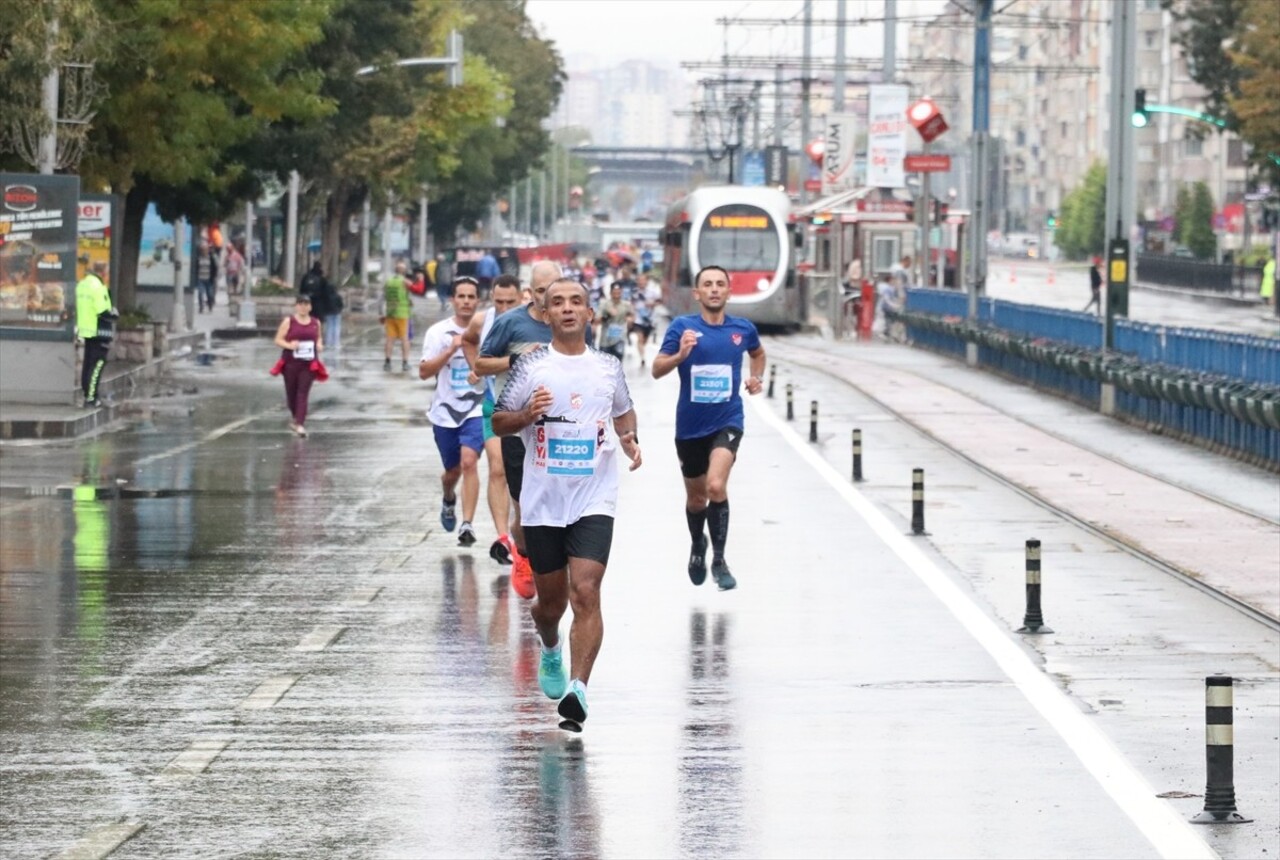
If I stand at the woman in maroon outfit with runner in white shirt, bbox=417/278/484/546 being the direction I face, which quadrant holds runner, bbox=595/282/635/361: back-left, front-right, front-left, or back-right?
back-left

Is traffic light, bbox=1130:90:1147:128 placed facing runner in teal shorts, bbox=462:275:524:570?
yes

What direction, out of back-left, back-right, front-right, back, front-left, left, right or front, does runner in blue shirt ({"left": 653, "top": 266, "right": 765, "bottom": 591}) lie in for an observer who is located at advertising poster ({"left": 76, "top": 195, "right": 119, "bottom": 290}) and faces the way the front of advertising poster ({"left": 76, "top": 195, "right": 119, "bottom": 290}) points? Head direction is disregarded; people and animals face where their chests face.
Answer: front

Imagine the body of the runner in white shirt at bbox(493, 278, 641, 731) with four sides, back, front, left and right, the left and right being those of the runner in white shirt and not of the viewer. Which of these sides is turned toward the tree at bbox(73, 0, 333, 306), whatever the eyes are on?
back

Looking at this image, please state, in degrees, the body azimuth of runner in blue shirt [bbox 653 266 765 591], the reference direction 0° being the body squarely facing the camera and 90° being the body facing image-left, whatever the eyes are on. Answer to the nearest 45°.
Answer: approximately 0°

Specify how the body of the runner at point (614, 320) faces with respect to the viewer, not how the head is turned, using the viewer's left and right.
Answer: facing the viewer

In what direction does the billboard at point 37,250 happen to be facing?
toward the camera

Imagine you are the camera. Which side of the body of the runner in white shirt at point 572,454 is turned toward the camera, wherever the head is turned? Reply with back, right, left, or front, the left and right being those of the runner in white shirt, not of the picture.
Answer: front

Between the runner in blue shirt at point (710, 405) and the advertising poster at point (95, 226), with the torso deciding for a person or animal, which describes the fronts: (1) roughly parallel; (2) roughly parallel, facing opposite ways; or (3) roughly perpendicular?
roughly parallel

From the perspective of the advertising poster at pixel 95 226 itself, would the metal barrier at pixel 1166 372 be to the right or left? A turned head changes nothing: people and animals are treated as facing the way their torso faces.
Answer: on its left

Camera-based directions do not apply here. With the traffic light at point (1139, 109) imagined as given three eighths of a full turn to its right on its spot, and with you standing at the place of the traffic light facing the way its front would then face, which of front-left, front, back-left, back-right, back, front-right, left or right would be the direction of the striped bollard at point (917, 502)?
back-left

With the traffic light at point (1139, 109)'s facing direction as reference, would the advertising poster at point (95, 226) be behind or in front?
in front

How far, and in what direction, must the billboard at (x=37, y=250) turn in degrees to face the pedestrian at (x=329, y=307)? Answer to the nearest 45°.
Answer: approximately 180°

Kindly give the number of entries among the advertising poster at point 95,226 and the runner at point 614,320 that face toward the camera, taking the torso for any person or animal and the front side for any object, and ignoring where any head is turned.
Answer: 2

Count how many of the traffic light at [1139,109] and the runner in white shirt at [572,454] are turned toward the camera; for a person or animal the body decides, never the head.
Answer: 2

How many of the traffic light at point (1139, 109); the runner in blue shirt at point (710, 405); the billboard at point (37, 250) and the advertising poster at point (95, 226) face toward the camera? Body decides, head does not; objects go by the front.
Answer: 4

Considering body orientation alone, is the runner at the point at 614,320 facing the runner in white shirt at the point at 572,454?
yes
